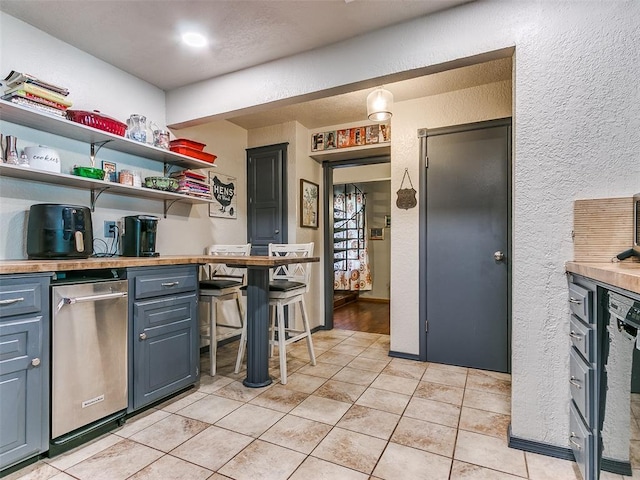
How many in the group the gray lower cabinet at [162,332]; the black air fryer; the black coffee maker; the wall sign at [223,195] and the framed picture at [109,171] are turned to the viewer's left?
0

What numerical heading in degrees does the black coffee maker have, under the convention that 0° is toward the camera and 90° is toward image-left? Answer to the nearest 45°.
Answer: approximately 315°

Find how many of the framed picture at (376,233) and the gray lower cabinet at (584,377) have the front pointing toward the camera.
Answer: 1

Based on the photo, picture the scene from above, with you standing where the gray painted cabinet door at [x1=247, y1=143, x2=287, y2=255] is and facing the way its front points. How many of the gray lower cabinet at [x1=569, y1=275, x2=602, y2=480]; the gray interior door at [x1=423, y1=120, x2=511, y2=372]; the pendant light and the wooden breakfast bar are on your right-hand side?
0

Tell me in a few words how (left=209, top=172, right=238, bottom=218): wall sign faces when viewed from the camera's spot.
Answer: facing the viewer and to the right of the viewer

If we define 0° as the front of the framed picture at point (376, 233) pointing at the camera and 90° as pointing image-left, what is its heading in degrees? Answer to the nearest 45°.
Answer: approximately 0°

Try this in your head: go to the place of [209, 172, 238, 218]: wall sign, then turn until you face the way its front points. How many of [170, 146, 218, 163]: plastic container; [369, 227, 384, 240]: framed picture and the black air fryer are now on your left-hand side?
1

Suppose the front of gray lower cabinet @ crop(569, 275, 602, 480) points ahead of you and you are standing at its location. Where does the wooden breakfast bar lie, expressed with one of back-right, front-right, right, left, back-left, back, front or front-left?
front

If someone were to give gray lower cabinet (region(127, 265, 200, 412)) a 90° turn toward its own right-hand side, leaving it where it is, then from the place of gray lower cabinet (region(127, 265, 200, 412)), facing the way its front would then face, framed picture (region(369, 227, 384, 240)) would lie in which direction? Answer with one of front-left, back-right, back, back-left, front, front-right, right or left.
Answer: back

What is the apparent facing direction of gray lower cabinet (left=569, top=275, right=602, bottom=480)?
to the viewer's left

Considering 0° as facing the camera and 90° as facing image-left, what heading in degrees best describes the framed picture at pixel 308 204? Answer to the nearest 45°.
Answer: approximately 315°
